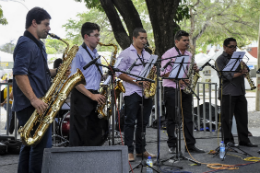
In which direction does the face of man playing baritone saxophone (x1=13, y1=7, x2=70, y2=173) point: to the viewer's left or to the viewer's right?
to the viewer's right

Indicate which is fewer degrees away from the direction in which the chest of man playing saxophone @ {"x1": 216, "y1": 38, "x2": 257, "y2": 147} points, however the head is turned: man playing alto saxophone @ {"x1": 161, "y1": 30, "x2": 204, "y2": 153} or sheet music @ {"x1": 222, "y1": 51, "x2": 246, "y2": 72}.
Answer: the sheet music

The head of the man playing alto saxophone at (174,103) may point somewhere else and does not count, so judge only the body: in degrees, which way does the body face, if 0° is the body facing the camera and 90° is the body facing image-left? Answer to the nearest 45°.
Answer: approximately 315°

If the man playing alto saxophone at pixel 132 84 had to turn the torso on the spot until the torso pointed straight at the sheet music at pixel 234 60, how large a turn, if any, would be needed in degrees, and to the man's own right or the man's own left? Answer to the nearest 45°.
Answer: approximately 45° to the man's own left

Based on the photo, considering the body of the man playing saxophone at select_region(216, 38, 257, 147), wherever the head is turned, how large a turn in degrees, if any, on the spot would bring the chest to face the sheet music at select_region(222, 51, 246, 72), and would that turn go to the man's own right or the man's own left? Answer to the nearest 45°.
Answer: approximately 45° to the man's own right

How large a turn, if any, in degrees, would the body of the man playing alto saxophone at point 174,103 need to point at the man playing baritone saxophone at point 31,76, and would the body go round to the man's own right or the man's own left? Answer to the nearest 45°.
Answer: approximately 90° to the man's own right

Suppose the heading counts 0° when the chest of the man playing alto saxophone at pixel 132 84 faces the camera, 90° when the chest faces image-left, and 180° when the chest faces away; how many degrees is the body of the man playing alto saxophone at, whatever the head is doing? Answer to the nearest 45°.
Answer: approximately 315°

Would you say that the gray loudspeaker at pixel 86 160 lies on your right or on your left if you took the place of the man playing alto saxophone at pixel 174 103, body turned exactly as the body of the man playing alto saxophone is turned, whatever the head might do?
on your right

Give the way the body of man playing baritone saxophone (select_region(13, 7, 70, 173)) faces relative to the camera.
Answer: to the viewer's right

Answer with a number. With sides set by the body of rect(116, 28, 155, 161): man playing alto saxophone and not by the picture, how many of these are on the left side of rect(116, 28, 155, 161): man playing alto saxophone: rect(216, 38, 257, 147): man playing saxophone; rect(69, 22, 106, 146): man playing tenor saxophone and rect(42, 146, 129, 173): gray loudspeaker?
1

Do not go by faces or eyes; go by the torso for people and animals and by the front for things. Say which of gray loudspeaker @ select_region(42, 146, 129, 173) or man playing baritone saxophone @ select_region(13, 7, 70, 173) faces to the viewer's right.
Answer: the man playing baritone saxophone
